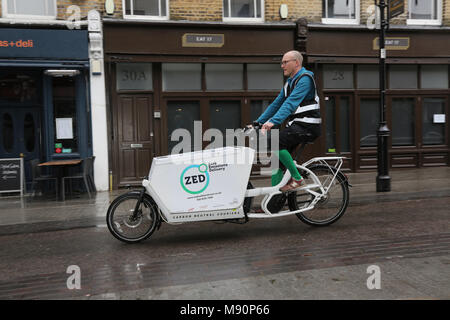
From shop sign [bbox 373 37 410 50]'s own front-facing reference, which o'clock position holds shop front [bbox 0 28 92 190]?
The shop front is roughly at 2 o'clock from the shop sign.

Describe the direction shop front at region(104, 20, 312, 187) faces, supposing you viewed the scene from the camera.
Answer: facing the viewer

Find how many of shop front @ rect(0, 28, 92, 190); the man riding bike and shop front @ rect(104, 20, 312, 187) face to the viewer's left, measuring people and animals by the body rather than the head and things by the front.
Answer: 1

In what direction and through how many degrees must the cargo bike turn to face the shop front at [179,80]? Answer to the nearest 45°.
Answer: approximately 90° to its right

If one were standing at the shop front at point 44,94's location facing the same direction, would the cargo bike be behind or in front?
in front

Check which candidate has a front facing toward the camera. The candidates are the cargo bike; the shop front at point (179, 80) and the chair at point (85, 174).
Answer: the shop front

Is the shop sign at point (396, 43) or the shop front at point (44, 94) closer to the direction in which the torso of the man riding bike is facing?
the shop front

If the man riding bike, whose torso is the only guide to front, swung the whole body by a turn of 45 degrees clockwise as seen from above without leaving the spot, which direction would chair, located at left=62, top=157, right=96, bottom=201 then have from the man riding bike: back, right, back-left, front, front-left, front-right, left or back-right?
front

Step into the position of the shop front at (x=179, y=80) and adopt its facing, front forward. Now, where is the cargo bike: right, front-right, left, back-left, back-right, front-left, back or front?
front

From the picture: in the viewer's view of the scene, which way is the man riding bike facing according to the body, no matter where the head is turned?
to the viewer's left

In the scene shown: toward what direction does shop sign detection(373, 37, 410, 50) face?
toward the camera

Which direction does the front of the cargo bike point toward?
to the viewer's left

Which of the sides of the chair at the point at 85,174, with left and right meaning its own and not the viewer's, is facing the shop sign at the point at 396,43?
back

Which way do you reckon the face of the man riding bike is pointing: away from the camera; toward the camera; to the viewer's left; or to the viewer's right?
to the viewer's left

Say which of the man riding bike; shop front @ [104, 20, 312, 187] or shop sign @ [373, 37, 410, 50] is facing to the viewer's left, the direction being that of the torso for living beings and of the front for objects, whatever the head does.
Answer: the man riding bike

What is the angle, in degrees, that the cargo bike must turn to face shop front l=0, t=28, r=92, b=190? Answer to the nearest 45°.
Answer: approximately 45° to its right

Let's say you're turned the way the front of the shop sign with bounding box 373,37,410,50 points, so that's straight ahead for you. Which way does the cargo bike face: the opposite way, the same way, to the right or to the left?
to the right

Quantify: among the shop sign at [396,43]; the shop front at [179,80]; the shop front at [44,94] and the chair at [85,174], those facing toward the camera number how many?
3
